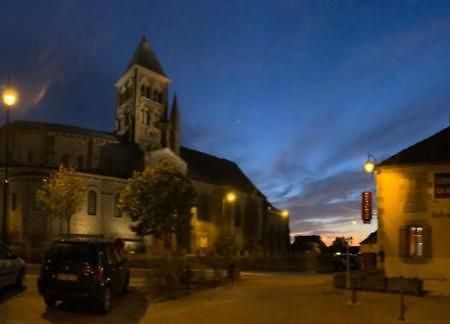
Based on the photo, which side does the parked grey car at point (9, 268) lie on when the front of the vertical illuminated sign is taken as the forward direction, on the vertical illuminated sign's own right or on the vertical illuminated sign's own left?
on the vertical illuminated sign's own right

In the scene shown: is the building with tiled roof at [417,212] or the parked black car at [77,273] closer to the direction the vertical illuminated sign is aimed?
the parked black car

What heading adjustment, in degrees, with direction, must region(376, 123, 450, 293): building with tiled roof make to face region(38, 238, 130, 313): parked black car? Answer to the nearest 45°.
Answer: approximately 45° to its right

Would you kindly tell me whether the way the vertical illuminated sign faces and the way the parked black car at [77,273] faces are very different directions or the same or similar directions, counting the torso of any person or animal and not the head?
very different directions

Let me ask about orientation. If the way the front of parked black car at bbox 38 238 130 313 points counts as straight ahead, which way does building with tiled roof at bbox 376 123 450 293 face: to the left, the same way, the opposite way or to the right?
the opposite way

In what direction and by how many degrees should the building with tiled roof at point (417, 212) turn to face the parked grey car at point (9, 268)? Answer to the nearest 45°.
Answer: approximately 45° to its right

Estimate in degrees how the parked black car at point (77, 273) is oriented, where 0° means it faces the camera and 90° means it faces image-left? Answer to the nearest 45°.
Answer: approximately 225°

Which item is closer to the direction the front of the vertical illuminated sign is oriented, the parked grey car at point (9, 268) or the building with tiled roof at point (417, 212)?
the parked grey car

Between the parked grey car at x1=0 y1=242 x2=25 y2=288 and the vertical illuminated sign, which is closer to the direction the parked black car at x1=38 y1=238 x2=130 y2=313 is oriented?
the vertical illuminated sign

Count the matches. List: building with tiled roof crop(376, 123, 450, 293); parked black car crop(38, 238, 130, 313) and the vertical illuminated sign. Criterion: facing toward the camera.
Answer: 2

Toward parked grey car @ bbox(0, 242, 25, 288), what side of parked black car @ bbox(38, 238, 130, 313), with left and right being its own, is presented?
left
